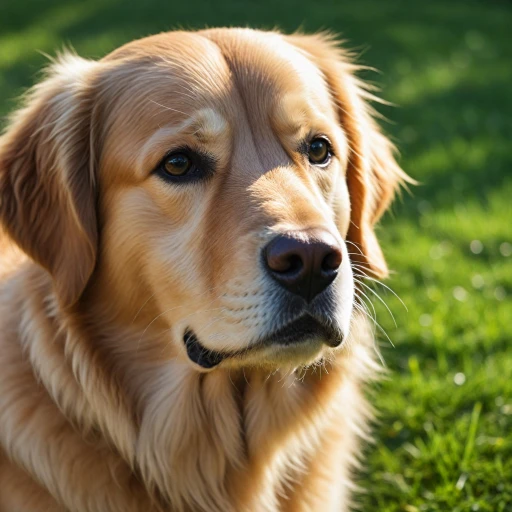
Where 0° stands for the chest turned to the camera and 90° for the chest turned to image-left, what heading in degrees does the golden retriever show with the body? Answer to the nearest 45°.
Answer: approximately 315°
